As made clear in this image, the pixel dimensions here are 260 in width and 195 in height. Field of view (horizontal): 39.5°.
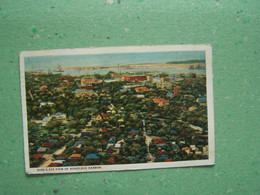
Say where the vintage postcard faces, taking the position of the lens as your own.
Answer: facing the viewer
